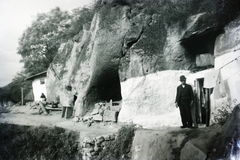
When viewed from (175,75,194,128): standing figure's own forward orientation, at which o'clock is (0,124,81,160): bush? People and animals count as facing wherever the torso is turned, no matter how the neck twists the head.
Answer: The bush is roughly at 3 o'clock from the standing figure.

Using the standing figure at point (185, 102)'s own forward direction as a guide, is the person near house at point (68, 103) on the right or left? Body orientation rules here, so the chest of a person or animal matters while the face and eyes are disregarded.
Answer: on its right

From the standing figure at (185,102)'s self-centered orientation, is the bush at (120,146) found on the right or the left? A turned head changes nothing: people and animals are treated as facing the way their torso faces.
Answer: on its right

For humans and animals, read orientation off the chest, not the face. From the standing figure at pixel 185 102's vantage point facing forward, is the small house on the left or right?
on its right

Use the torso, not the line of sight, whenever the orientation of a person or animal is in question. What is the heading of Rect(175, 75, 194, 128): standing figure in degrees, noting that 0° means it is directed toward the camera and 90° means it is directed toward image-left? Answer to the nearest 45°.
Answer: approximately 0°

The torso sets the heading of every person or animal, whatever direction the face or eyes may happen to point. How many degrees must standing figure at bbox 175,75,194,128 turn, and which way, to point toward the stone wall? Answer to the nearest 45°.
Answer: approximately 90° to its right
